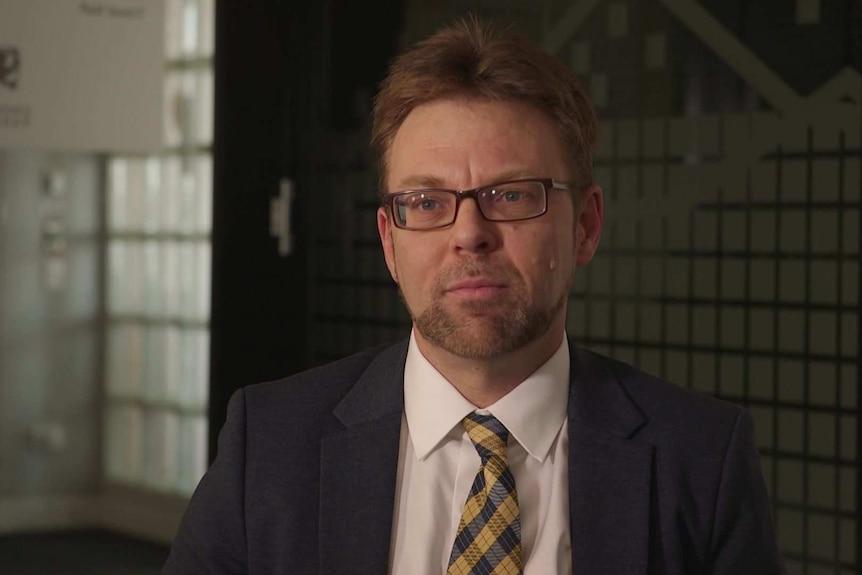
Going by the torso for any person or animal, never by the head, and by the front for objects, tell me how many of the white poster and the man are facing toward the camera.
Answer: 2

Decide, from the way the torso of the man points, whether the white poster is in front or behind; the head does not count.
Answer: behind

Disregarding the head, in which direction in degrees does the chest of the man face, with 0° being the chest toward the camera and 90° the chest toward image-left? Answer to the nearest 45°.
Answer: approximately 0°

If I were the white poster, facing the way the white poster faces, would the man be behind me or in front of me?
in front

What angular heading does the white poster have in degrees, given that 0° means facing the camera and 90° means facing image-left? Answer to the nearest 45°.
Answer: approximately 0°
